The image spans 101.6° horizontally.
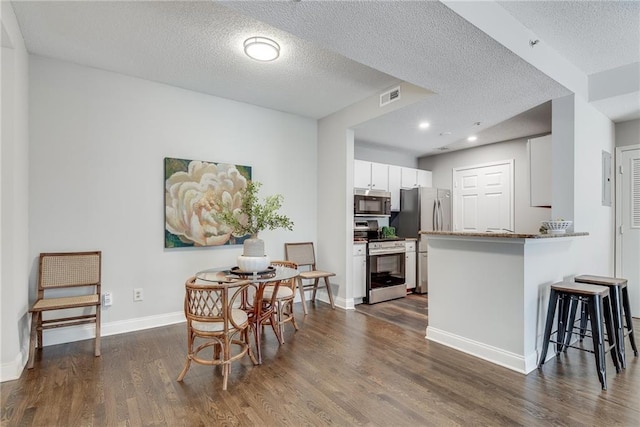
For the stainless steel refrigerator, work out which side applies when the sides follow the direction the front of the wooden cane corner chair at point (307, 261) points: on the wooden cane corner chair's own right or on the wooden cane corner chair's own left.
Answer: on the wooden cane corner chair's own left

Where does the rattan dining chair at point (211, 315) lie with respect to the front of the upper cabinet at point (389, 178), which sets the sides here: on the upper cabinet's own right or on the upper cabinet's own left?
on the upper cabinet's own right

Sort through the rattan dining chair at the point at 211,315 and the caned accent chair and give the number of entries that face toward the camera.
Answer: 1

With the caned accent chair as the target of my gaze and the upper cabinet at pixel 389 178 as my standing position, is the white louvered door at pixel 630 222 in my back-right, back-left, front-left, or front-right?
back-left

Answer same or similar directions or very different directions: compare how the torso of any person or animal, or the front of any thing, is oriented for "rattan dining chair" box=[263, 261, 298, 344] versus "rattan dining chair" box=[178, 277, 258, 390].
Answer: very different directions

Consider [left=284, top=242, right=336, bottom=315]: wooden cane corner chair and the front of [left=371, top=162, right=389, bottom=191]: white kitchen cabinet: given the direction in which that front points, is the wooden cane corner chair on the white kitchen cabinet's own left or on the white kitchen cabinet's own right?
on the white kitchen cabinet's own right

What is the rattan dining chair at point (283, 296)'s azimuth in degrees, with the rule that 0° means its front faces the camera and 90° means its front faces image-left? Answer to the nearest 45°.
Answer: approximately 45°

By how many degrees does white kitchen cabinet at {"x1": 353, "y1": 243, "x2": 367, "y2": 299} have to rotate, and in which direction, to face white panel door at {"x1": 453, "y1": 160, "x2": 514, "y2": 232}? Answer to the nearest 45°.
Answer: approximately 90° to its left

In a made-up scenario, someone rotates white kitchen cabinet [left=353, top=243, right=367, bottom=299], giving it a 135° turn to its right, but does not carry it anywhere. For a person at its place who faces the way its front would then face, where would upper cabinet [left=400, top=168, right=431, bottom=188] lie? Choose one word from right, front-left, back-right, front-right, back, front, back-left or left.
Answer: back-right

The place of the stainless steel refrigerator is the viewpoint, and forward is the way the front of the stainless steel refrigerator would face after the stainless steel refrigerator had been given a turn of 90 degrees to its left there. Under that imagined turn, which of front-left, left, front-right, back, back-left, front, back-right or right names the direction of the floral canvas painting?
back

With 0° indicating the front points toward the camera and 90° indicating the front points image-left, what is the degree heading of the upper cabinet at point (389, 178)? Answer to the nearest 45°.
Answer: approximately 315°

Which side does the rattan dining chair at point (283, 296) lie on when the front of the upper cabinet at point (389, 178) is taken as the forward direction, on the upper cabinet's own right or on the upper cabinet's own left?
on the upper cabinet's own right

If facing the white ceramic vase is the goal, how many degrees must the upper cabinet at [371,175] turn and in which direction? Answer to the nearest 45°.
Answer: approximately 90° to its right

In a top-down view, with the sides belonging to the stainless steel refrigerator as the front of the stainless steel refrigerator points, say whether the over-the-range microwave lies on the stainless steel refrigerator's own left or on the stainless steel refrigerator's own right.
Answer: on the stainless steel refrigerator's own right

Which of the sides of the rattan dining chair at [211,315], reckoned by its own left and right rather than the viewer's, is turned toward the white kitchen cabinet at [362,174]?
front
